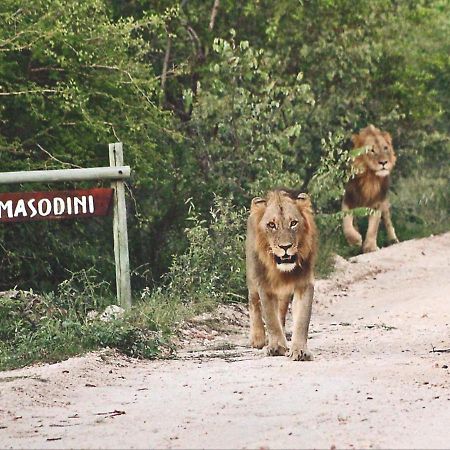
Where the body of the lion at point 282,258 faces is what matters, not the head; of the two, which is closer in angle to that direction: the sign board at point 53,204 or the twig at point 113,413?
the twig

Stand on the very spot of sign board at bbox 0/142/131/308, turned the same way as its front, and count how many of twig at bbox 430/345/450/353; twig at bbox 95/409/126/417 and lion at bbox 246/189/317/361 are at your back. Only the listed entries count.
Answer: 0

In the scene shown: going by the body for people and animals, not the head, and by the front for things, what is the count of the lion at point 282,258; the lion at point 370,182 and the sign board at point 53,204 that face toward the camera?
3

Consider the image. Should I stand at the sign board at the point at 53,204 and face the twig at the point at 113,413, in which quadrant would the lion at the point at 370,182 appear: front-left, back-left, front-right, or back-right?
back-left

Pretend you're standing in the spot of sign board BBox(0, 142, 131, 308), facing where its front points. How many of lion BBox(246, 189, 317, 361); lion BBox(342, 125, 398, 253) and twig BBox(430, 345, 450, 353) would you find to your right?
0

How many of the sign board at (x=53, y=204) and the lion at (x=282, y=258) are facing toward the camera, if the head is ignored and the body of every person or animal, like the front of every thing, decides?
2

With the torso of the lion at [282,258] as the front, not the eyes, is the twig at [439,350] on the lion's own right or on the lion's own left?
on the lion's own left

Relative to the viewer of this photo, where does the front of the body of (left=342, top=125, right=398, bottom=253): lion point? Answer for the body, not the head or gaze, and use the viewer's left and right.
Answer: facing the viewer

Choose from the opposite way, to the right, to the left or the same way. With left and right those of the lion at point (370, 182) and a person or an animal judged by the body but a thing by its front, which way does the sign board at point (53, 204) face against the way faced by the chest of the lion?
the same way

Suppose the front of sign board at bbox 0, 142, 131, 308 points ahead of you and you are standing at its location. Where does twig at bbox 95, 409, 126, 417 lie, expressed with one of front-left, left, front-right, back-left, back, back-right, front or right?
front

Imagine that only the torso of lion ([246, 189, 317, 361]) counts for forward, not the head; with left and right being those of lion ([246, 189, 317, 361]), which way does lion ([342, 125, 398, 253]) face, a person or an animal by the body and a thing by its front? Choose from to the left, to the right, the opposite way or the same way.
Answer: the same way

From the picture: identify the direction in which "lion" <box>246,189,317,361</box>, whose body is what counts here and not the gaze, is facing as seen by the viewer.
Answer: toward the camera

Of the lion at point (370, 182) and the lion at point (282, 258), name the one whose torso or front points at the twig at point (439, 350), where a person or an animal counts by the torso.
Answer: the lion at point (370, 182)

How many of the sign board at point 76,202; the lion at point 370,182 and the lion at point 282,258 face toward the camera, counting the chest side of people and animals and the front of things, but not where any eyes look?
3

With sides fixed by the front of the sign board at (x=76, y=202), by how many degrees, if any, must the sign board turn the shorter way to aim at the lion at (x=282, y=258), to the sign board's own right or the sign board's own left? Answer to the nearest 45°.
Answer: approximately 45° to the sign board's own left

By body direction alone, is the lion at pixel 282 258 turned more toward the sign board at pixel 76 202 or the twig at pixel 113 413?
the twig

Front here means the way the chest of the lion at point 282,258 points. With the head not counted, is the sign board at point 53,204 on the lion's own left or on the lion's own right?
on the lion's own right
